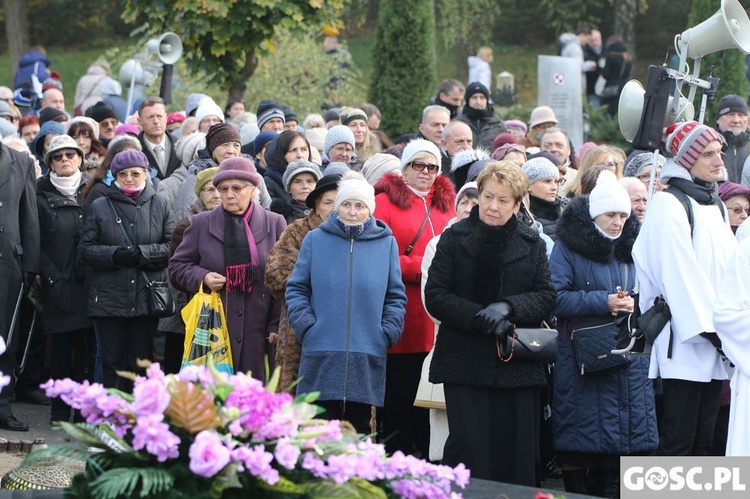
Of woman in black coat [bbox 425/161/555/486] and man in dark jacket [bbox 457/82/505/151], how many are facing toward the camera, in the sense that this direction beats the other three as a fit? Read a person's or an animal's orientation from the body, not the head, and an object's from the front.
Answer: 2

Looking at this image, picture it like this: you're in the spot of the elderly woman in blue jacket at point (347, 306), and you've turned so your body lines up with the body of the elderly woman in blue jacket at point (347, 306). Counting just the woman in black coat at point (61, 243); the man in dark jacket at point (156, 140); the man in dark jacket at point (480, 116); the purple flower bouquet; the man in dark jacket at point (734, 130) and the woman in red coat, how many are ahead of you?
1

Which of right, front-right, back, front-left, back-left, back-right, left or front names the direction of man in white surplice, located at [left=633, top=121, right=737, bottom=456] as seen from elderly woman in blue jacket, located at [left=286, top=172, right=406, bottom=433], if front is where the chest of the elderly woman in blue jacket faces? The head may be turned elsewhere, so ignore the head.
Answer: left

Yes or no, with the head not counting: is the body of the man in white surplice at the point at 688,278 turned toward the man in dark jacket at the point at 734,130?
no

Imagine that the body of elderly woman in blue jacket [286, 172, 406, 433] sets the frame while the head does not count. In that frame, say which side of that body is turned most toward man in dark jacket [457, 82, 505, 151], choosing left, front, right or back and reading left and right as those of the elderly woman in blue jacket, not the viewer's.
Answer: back

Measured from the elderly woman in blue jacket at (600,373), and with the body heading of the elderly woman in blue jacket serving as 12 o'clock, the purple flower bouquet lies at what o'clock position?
The purple flower bouquet is roughly at 2 o'clock from the elderly woman in blue jacket.

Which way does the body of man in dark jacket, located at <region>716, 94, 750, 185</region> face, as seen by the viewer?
toward the camera

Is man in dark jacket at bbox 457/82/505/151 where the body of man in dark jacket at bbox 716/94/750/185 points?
no

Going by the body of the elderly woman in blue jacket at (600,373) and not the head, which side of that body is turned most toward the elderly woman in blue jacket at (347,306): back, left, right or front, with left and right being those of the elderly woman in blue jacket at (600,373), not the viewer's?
right

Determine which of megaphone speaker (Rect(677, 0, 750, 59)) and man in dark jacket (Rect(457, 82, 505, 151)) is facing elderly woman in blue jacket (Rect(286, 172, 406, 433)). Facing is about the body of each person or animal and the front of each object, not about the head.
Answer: the man in dark jacket

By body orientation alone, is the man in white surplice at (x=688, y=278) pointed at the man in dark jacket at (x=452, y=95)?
no

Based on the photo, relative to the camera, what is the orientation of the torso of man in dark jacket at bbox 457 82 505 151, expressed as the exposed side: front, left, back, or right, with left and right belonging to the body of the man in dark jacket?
front

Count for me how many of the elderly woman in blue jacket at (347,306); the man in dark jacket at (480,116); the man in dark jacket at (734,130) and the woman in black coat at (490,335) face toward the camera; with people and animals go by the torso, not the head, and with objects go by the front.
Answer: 4

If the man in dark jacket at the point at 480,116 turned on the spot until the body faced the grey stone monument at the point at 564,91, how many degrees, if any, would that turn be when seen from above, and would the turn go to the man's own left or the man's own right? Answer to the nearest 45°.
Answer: approximately 180°
